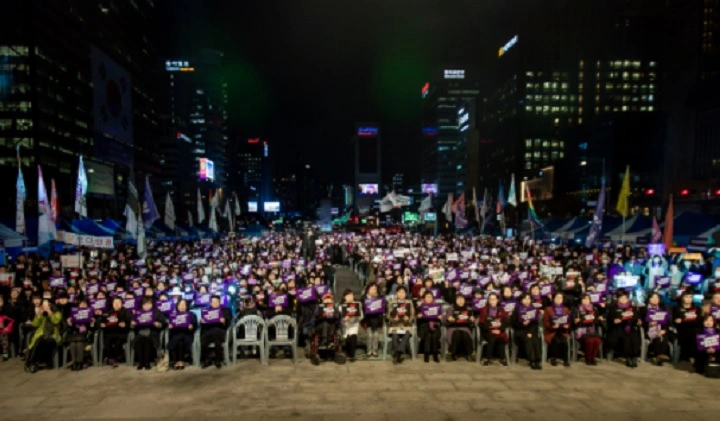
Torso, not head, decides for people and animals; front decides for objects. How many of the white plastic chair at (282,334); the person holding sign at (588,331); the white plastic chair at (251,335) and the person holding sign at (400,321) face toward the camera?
4

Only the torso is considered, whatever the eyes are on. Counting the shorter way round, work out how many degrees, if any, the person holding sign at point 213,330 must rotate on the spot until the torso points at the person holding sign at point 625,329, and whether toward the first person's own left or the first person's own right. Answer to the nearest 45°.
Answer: approximately 90° to the first person's own left

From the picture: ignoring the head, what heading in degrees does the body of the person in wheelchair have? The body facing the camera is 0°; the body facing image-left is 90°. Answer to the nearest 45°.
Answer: approximately 0°

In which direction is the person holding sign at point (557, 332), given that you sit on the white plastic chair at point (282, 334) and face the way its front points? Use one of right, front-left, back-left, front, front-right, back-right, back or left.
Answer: left

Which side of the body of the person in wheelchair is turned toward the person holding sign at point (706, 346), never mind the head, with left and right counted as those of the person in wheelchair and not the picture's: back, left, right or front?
left

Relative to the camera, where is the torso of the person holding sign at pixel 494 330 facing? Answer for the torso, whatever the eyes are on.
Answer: toward the camera

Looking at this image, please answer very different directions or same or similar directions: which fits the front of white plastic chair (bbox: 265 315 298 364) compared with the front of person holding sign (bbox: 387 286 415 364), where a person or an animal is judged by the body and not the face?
same or similar directions

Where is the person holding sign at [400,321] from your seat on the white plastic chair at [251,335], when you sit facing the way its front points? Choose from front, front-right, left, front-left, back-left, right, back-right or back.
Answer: left

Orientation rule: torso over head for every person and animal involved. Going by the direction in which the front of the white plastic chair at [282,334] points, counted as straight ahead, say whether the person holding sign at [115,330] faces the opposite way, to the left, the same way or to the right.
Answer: the same way

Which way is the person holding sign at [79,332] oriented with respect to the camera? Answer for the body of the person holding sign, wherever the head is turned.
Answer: toward the camera

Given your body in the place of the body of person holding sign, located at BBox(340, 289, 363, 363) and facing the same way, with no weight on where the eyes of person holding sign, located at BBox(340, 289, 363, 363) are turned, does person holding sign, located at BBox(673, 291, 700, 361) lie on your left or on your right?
on your left

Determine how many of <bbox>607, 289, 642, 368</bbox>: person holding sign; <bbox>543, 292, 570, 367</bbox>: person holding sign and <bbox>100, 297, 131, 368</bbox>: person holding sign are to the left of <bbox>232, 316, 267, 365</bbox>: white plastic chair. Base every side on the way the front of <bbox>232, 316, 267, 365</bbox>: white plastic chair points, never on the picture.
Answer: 2

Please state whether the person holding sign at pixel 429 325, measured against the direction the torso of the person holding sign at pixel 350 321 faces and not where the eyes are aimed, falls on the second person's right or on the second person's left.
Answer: on the second person's left

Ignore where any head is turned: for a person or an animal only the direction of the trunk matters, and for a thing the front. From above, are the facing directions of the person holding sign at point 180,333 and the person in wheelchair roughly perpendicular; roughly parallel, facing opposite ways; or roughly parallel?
roughly parallel

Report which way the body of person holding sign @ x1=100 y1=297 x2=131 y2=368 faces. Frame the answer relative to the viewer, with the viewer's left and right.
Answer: facing the viewer

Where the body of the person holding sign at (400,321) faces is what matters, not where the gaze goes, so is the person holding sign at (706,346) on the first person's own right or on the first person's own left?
on the first person's own left

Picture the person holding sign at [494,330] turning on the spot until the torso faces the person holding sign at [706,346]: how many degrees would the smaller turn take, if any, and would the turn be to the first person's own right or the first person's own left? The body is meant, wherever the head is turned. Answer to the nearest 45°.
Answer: approximately 90° to the first person's own left

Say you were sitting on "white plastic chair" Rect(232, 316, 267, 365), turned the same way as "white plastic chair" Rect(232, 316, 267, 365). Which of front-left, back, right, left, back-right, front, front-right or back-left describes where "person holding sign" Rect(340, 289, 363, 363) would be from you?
left

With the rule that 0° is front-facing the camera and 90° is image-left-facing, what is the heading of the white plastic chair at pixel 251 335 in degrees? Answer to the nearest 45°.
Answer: approximately 0°

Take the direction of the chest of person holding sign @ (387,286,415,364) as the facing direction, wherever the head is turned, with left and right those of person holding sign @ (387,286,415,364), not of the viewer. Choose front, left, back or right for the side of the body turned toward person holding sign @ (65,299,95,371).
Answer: right
